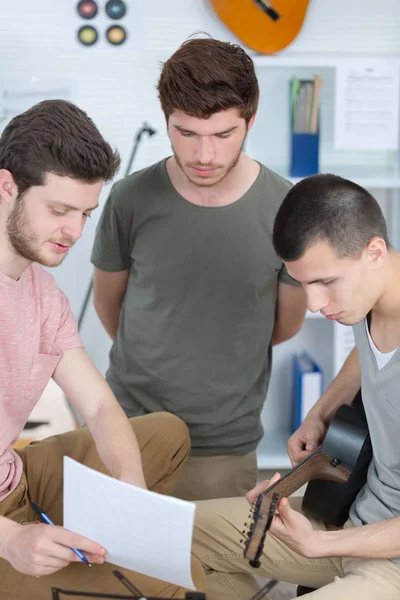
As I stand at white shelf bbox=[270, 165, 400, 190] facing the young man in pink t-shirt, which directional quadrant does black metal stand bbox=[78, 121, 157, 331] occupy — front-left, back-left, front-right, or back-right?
front-right

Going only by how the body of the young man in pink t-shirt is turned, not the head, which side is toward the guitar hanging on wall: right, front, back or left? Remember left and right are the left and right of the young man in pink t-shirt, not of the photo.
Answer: left

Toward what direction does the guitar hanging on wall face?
toward the camera

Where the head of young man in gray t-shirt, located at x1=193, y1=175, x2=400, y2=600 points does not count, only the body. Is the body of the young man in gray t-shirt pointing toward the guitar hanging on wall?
no

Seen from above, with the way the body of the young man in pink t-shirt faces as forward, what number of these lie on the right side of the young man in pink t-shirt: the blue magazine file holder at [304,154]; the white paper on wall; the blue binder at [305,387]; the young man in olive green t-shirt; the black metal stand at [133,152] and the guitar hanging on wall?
0

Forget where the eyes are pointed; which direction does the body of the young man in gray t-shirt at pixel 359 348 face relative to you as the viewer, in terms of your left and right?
facing the viewer and to the left of the viewer

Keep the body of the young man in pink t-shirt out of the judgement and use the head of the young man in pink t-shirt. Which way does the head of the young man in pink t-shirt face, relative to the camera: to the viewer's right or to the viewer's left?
to the viewer's right

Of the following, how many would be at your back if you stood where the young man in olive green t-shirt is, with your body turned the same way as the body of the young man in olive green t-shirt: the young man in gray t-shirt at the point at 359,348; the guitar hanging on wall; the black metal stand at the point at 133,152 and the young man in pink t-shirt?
2

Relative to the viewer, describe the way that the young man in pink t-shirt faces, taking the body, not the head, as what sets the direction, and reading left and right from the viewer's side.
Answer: facing the viewer and to the right of the viewer

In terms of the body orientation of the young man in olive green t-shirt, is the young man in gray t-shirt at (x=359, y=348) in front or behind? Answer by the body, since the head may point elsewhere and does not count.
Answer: in front

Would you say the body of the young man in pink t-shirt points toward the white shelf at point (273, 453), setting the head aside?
no

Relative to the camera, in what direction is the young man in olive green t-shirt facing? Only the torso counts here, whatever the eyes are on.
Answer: toward the camera

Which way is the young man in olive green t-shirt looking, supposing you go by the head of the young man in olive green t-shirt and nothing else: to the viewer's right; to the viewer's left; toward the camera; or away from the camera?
toward the camera

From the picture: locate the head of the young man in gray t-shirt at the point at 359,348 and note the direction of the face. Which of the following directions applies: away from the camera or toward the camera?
toward the camera

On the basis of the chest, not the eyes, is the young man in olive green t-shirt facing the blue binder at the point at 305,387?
no
